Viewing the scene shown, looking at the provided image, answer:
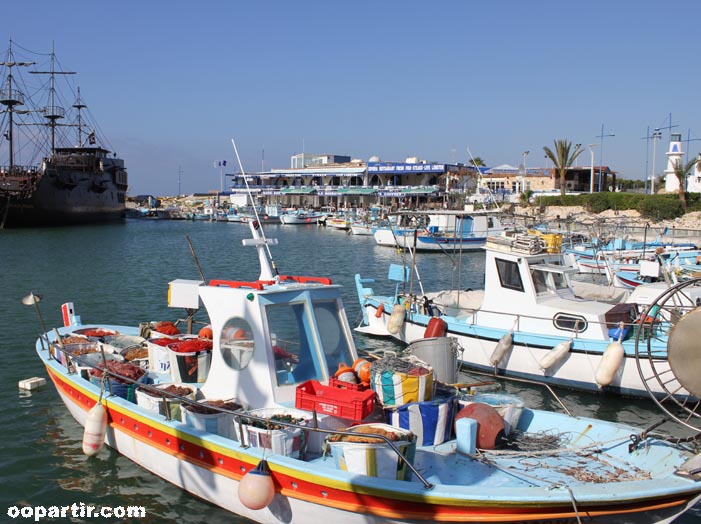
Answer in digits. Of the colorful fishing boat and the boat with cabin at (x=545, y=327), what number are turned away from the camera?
0
